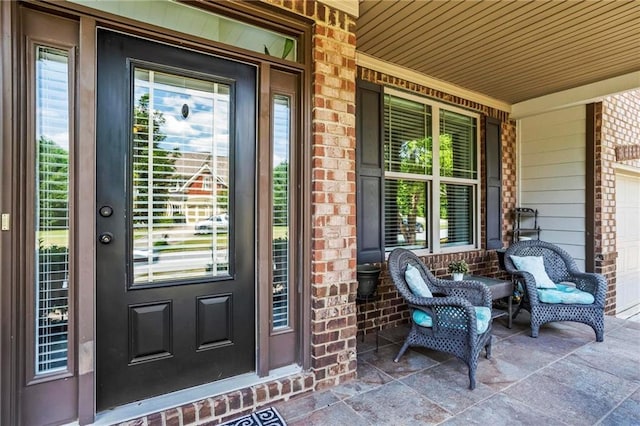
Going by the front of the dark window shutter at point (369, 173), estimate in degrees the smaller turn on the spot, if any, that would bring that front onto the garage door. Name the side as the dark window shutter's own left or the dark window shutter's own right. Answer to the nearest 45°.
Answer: approximately 90° to the dark window shutter's own left

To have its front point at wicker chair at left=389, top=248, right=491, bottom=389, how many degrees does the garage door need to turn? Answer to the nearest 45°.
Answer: approximately 90° to its right

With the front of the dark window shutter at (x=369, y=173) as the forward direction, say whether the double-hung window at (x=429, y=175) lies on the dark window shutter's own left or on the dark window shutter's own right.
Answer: on the dark window shutter's own left

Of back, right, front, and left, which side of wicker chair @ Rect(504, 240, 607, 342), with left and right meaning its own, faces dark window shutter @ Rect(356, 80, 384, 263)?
right

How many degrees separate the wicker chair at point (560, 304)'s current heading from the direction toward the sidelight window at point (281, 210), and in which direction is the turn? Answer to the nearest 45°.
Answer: approximately 90° to its right

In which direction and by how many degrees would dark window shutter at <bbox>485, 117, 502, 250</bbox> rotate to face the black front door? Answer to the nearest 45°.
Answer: approximately 90° to its right

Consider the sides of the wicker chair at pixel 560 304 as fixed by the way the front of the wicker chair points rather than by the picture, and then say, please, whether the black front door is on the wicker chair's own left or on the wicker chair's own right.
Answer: on the wicker chair's own right

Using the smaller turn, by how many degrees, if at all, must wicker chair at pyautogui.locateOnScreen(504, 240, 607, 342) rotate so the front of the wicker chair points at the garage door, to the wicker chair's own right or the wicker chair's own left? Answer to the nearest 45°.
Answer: approximately 135° to the wicker chair's own left

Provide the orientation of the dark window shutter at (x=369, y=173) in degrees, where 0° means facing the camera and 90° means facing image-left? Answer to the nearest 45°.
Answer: approximately 315°

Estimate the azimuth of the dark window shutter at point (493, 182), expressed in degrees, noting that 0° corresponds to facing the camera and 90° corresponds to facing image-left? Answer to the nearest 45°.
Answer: approximately 315°

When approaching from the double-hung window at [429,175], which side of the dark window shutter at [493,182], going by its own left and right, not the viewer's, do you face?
right
